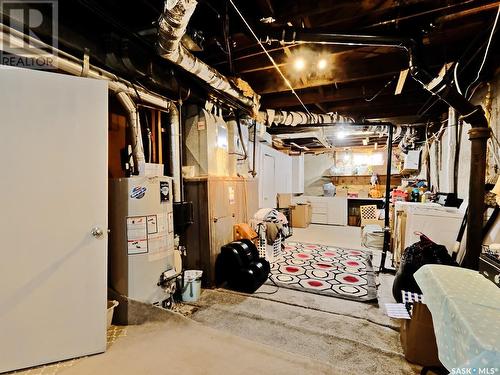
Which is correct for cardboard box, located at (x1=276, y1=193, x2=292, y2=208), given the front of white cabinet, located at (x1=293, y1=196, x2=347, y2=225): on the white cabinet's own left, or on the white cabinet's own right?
on the white cabinet's own right

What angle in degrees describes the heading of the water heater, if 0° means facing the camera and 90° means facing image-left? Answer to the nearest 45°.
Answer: approximately 315°

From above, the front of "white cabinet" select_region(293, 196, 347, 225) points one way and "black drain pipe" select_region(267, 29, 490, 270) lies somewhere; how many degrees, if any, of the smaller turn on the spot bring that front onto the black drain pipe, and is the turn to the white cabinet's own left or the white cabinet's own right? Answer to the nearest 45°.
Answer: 0° — it already faces it

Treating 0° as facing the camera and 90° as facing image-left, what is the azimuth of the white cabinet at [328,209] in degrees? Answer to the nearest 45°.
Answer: approximately 0°

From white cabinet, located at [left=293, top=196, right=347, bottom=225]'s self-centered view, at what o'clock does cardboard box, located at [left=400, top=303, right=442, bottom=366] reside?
The cardboard box is roughly at 12 o'clock from the white cabinet.
